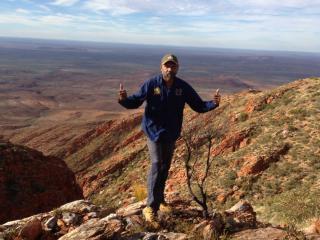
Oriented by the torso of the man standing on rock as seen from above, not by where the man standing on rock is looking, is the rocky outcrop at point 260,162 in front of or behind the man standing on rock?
behind

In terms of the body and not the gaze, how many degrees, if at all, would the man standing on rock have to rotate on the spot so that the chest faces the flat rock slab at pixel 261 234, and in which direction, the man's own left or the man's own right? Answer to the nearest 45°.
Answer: approximately 90° to the man's own left

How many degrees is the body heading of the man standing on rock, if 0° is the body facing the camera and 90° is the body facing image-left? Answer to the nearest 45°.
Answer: approximately 0°

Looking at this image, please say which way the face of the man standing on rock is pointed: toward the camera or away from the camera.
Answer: toward the camera

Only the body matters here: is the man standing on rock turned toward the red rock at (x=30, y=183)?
no
